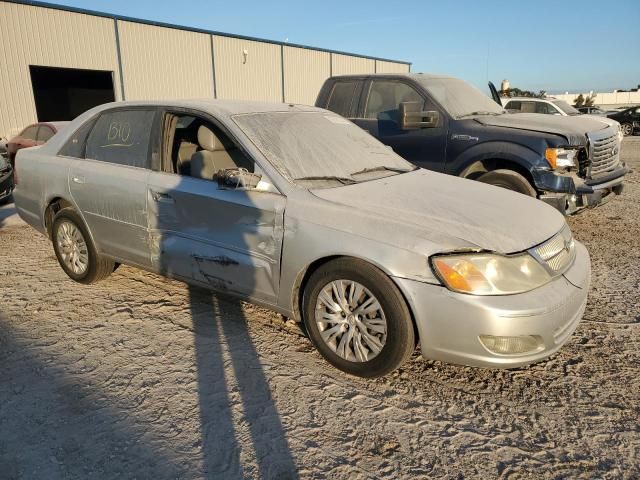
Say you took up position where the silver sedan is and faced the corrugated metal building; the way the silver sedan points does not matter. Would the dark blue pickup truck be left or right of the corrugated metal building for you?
right

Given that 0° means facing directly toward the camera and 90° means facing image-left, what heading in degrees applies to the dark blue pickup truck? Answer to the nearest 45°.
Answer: approximately 315°

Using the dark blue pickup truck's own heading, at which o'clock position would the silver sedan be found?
The silver sedan is roughly at 2 o'clock from the dark blue pickup truck.

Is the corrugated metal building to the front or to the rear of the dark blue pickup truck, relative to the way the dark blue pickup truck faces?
to the rear

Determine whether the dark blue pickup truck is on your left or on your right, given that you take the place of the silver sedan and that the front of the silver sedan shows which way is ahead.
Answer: on your left

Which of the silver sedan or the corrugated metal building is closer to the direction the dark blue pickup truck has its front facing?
the silver sedan
